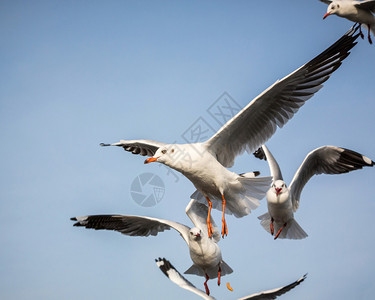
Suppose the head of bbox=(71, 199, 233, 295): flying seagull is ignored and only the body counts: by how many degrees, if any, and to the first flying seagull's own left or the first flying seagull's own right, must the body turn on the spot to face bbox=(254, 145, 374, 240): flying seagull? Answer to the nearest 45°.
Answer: approximately 90° to the first flying seagull's own left

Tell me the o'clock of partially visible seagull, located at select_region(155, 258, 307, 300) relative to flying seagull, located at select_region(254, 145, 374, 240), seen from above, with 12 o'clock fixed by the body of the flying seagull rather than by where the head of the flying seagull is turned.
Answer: The partially visible seagull is roughly at 2 o'clock from the flying seagull.

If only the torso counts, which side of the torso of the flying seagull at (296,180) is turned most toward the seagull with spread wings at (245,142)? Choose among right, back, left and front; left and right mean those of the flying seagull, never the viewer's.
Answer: front

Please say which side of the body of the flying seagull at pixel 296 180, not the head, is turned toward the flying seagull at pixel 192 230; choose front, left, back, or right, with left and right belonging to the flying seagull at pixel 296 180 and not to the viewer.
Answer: right

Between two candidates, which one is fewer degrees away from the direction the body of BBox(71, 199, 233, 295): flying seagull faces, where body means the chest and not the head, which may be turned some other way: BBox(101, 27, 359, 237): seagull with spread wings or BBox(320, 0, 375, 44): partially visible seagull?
the seagull with spread wings

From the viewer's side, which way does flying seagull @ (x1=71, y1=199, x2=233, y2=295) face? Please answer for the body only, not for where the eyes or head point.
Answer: toward the camera

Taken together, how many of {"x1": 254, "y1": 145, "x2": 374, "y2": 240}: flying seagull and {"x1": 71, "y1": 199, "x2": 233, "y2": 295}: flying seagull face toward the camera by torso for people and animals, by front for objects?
2

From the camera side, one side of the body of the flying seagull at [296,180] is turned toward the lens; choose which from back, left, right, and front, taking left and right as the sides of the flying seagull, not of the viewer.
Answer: front

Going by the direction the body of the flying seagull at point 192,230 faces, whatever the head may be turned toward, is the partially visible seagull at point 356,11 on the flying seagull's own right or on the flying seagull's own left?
on the flying seagull's own left

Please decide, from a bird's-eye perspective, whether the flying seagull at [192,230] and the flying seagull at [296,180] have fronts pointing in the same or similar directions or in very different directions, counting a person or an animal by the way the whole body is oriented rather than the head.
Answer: same or similar directions

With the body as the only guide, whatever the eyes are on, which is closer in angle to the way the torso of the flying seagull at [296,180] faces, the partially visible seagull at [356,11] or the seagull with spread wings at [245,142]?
the seagull with spread wings

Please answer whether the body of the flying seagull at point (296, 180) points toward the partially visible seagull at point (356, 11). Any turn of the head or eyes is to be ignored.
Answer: no
